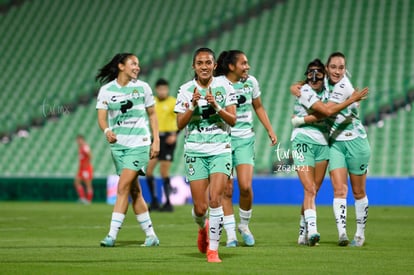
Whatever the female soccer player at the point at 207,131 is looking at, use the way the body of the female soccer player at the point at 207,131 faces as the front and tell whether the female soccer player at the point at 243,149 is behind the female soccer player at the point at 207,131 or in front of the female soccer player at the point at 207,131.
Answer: behind

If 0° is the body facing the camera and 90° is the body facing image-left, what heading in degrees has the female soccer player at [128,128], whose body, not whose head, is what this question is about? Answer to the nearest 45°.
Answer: approximately 0°

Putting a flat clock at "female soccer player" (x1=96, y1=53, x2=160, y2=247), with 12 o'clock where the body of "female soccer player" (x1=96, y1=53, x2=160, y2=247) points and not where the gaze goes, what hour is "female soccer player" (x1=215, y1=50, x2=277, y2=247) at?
"female soccer player" (x1=215, y1=50, x2=277, y2=247) is roughly at 9 o'clock from "female soccer player" (x1=96, y1=53, x2=160, y2=247).

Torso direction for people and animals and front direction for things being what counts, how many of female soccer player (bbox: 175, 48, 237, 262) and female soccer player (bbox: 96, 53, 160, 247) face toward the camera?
2

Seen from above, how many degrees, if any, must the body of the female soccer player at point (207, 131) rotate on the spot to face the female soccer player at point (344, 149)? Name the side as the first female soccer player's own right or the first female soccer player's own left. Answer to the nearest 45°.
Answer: approximately 135° to the first female soccer player's own left

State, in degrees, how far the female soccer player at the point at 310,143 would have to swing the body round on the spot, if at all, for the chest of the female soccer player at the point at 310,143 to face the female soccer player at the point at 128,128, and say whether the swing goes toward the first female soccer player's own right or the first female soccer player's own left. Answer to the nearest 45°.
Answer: approximately 135° to the first female soccer player's own right

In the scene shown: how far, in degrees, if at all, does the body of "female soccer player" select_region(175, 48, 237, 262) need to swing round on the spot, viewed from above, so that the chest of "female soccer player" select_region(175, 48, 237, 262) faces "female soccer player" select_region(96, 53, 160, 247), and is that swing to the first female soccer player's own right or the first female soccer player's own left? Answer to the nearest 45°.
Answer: approximately 135° to the first female soccer player's own right
